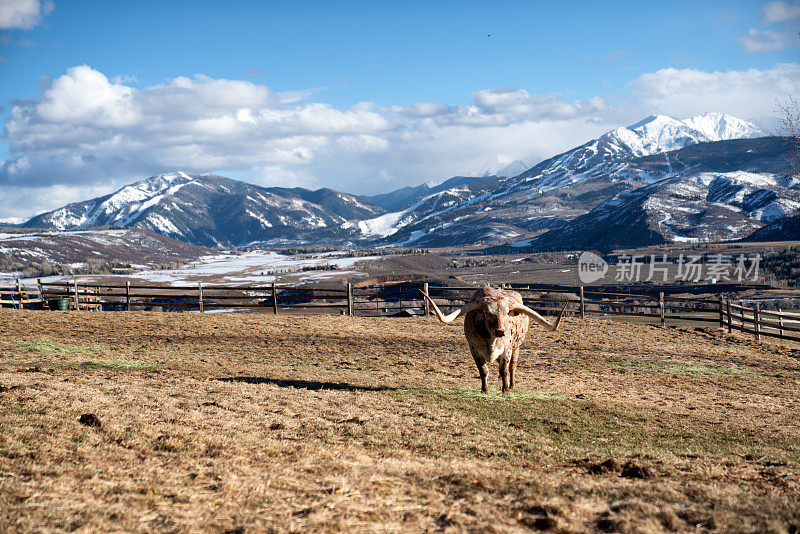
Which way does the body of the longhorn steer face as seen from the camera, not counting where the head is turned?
toward the camera

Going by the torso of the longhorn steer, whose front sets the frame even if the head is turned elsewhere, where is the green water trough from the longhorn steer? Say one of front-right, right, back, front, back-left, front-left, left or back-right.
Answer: back-right
